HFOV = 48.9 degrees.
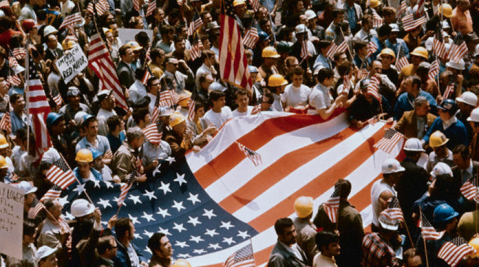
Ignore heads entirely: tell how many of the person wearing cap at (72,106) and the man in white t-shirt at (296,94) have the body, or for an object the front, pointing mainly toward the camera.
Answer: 2

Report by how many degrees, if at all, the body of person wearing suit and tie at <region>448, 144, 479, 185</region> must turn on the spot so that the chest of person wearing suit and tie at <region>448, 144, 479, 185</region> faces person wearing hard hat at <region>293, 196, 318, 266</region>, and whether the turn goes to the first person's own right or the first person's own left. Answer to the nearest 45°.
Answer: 0° — they already face them

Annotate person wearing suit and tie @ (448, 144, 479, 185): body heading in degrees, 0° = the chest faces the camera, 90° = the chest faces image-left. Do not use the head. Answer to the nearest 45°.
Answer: approximately 45°

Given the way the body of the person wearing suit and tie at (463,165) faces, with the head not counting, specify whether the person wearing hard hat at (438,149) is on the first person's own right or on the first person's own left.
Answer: on the first person's own right

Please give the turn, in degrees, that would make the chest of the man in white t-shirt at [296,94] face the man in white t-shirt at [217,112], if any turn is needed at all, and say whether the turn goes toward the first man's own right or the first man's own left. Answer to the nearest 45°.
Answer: approximately 45° to the first man's own right

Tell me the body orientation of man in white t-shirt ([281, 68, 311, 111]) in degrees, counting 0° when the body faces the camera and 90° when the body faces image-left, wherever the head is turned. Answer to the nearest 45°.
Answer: approximately 0°

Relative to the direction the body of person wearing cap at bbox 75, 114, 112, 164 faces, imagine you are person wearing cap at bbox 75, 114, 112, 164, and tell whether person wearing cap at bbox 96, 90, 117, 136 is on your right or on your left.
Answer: on your left
